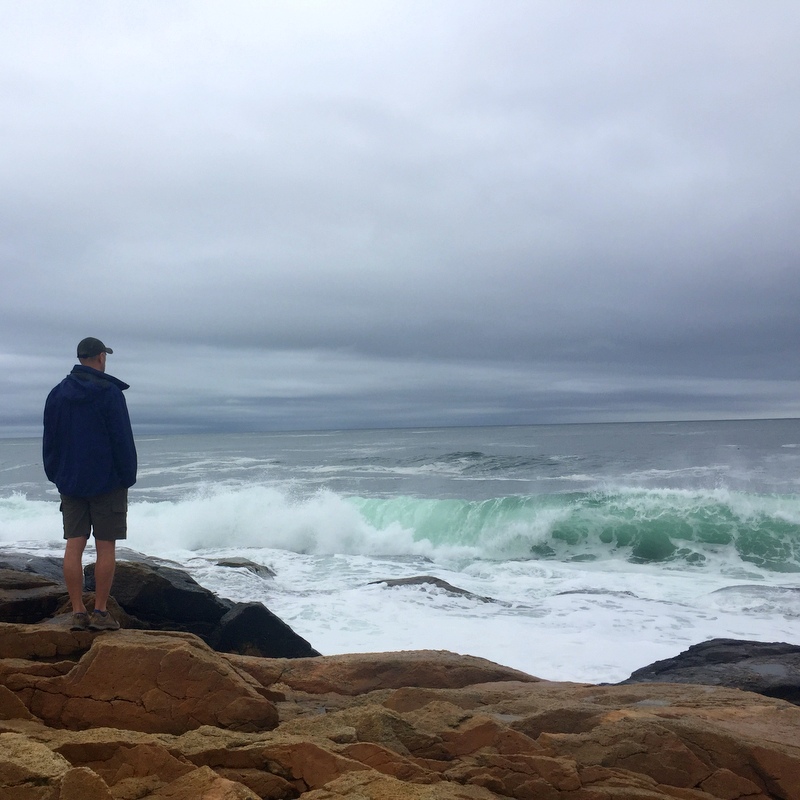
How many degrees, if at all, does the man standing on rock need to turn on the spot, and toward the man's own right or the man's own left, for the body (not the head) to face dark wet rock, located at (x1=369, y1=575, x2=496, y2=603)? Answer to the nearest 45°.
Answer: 0° — they already face it

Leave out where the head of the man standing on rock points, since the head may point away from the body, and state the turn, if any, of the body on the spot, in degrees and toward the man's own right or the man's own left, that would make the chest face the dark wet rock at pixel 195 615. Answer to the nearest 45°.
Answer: approximately 45° to the man's own left

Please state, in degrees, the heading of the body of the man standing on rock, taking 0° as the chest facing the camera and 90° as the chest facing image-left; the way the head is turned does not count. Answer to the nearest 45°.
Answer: approximately 225°

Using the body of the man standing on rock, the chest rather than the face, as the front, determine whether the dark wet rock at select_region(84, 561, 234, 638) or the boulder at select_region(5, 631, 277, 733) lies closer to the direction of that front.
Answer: the dark wet rock

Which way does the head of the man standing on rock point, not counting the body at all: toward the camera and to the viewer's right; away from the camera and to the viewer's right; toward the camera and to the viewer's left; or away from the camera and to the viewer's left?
away from the camera and to the viewer's right

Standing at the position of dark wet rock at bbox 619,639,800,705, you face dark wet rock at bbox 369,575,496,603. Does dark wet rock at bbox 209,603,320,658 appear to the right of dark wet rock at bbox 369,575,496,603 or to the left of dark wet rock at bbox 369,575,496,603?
left

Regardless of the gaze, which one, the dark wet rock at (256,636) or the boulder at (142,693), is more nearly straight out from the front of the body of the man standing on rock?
the dark wet rock

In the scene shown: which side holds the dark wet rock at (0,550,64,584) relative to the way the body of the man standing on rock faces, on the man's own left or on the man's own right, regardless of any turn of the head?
on the man's own left
